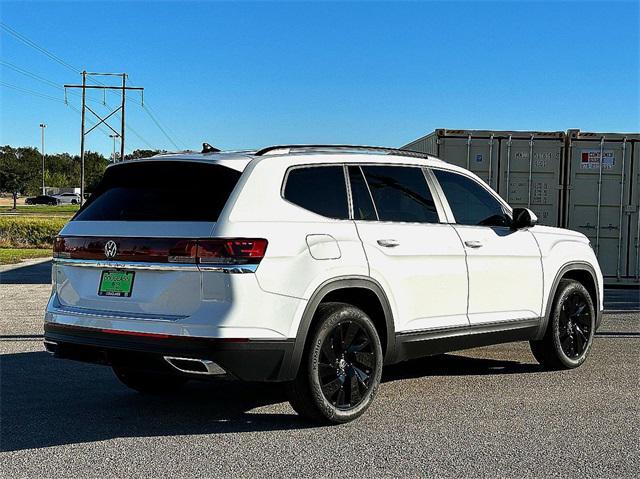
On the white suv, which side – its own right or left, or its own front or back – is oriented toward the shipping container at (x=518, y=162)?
front

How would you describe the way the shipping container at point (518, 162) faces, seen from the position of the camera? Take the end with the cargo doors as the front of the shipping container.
facing the viewer

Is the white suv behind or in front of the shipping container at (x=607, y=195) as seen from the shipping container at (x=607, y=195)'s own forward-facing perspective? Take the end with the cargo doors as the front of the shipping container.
in front

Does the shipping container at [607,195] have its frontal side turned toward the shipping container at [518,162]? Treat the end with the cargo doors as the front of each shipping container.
no

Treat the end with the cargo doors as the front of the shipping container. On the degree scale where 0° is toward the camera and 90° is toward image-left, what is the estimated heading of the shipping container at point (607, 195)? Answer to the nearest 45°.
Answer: approximately 0°

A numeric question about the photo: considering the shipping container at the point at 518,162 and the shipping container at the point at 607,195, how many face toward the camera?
2

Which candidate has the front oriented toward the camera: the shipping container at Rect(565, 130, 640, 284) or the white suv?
the shipping container

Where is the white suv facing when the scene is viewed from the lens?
facing away from the viewer and to the right of the viewer

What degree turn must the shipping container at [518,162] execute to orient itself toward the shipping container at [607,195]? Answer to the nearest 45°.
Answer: approximately 90° to its left

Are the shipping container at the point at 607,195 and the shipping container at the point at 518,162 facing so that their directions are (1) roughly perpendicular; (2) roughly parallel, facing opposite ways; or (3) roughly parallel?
roughly parallel

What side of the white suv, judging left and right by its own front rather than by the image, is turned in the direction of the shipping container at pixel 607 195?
front

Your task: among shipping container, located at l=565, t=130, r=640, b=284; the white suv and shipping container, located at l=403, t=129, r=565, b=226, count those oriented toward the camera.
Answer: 2

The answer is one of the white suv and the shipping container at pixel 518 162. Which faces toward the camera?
the shipping container

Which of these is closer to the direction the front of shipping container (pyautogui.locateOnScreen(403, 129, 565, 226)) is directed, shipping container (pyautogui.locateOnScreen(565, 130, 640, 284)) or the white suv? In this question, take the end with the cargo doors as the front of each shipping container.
the white suv

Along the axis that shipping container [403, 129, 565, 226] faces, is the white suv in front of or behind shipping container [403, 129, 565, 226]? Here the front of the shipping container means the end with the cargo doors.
in front
